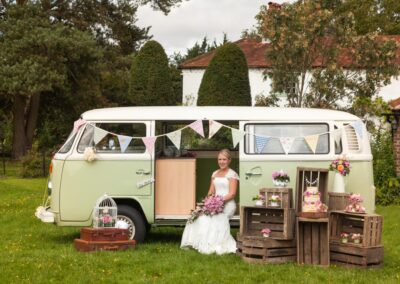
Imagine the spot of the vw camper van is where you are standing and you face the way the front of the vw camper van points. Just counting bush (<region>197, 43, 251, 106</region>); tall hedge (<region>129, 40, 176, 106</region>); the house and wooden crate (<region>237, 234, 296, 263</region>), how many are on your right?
3

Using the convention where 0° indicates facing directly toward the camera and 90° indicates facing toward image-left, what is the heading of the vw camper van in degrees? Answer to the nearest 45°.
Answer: approximately 90°

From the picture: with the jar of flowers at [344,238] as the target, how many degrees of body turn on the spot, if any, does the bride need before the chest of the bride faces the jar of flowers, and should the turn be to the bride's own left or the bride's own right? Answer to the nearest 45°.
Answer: approximately 90° to the bride's own left

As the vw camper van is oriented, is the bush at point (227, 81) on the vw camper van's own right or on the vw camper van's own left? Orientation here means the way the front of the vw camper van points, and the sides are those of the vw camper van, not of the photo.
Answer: on the vw camper van's own right

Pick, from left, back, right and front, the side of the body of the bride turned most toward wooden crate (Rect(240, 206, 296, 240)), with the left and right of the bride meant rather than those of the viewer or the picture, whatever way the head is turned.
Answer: left

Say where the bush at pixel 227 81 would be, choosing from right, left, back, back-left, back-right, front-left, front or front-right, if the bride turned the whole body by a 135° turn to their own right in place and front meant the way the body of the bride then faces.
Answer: front

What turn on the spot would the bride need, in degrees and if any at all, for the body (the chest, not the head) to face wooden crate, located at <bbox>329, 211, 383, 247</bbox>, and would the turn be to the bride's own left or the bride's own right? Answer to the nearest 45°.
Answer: approximately 90° to the bride's own left

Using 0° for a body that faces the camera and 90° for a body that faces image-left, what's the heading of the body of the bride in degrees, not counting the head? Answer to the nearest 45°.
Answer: approximately 45°

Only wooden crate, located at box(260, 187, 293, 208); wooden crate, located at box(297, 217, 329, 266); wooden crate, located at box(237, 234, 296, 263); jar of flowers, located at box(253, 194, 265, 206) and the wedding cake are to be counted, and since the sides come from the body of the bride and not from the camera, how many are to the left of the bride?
5

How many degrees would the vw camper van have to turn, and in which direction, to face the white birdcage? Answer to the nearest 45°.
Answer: approximately 45° to its left

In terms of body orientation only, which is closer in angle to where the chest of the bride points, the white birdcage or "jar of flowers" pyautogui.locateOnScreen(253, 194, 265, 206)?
the white birdcage
